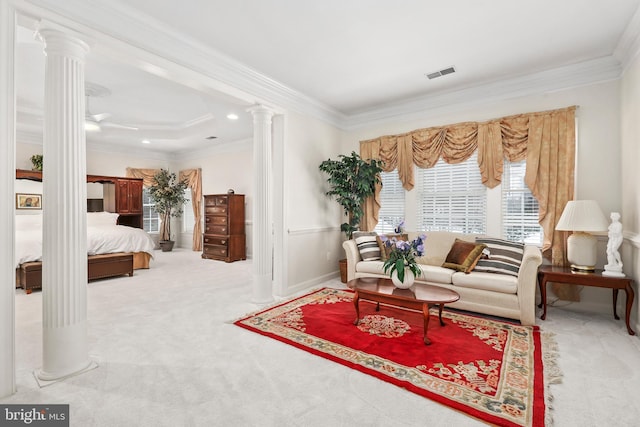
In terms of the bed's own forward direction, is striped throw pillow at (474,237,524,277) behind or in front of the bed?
in front

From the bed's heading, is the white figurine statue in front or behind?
in front

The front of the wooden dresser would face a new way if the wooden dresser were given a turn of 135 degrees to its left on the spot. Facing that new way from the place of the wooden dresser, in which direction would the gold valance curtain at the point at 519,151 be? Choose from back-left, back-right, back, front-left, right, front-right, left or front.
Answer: front-right

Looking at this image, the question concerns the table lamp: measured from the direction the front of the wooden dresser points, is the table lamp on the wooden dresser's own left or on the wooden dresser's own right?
on the wooden dresser's own left

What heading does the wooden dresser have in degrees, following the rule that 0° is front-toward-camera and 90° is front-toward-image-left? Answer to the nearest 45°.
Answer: approximately 45°

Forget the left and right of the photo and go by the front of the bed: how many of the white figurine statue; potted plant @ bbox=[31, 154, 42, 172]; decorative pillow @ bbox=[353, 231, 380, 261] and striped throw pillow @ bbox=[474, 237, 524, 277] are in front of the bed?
3

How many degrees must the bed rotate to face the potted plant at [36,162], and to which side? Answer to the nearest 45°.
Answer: approximately 180°

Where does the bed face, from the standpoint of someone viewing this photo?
facing the viewer and to the right of the viewer

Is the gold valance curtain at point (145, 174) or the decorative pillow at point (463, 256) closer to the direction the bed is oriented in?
the decorative pillow

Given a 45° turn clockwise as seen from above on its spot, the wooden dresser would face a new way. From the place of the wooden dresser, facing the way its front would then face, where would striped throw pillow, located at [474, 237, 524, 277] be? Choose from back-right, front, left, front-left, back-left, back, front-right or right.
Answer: back-left

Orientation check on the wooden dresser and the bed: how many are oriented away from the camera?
0

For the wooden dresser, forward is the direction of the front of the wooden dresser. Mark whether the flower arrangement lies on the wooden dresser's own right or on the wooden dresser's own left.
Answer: on the wooden dresser's own left

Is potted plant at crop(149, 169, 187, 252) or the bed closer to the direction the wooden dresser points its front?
the bed
